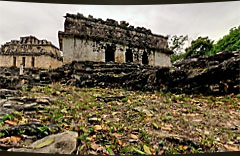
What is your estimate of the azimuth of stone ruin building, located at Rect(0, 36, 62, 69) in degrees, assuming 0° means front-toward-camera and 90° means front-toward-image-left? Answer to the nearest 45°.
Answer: approximately 0°

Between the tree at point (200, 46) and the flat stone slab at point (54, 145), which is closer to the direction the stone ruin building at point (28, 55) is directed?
the flat stone slab

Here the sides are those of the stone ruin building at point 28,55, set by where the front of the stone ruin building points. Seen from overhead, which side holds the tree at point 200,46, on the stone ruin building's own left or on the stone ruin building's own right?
on the stone ruin building's own left

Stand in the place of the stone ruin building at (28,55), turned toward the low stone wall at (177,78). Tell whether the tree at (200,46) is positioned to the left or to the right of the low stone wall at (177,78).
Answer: left

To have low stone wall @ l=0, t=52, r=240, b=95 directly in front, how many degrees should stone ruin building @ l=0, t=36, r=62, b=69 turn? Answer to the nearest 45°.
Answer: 0° — it already faces it

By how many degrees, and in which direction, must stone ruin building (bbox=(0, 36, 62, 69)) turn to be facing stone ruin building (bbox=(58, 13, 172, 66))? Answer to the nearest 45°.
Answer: approximately 45° to its left

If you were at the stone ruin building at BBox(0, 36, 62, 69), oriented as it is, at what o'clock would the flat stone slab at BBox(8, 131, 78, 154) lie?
The flat stone slab is roughly at 12 o'clock from the stone ruin building.

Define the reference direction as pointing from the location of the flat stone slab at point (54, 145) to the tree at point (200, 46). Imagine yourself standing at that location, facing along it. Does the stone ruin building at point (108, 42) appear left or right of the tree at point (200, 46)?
left
